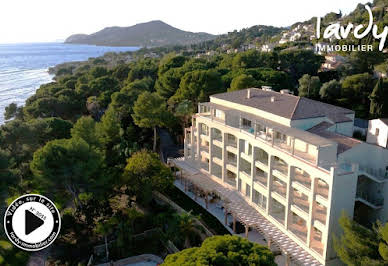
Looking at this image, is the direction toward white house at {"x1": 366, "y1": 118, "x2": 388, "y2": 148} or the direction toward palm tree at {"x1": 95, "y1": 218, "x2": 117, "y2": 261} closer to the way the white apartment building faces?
the palm tree

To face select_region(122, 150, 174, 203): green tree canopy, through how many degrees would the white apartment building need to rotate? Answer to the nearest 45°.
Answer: approximately 45° to its right

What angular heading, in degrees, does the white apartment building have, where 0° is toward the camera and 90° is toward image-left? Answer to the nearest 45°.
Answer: approximately 45°

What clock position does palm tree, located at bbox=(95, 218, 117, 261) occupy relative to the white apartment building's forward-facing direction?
The palm tree is roughly at 1 o'clock from the white apartment building.

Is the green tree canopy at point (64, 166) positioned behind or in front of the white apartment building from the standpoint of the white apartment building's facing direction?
in front

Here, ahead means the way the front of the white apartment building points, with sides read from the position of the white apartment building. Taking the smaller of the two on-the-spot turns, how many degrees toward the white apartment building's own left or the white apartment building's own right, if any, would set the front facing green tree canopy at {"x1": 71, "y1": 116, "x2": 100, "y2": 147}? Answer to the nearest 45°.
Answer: approximately 45° to the white apartment building's own right

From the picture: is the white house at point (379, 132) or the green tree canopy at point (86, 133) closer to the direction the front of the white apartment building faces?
the green tree canopy
